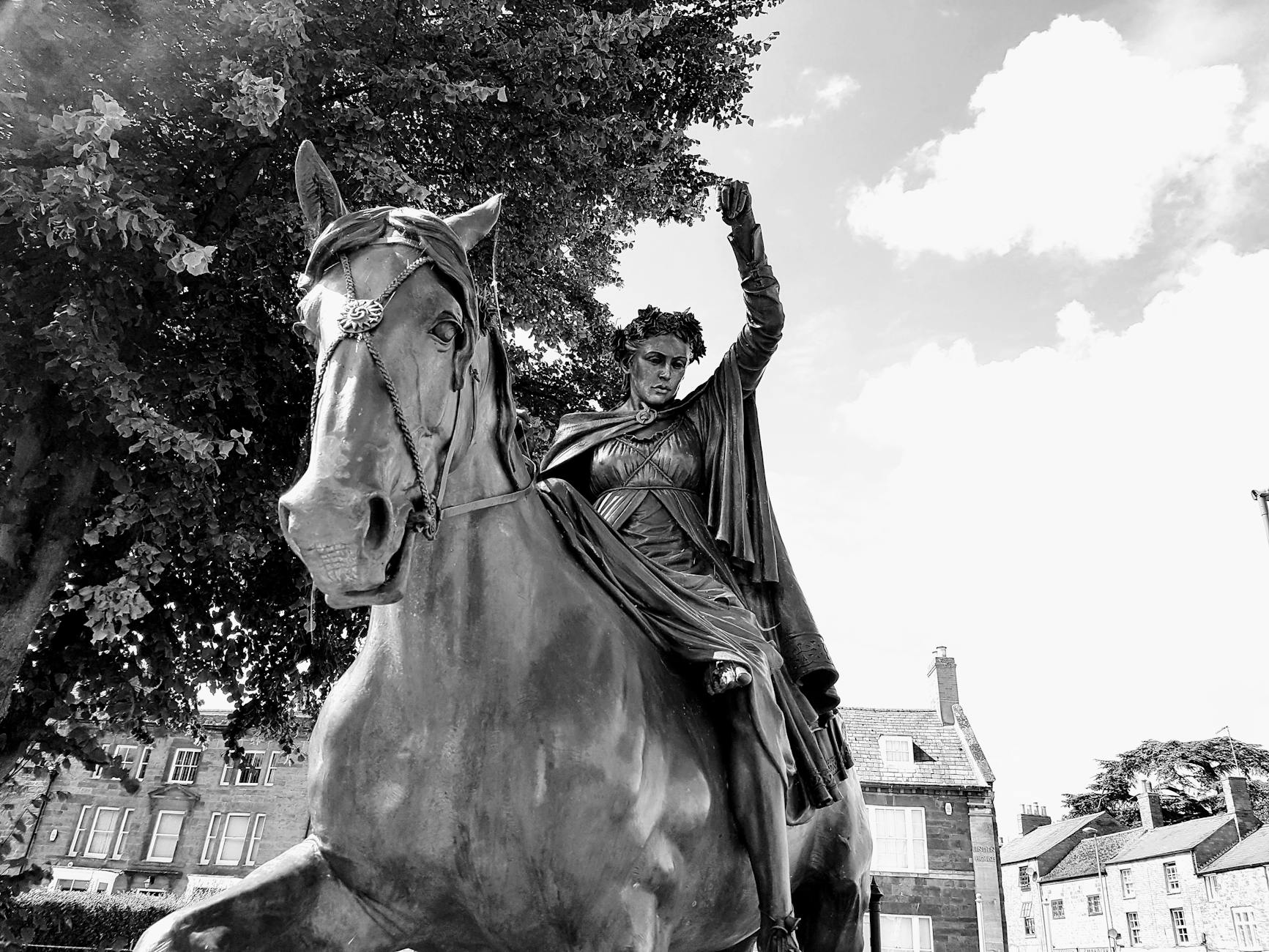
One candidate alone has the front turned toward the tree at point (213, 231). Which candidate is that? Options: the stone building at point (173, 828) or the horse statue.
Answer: the stone building

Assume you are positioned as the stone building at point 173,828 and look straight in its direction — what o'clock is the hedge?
The hedge is roughly at 12 o'clock from the stone building.

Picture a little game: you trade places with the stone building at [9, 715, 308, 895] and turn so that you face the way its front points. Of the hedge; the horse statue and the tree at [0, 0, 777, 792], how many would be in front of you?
3

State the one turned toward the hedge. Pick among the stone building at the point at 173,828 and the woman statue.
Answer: the stone building

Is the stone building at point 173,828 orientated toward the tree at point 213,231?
yes

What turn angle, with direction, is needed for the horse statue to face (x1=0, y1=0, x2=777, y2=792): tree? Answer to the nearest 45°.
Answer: approximately 90° to its right

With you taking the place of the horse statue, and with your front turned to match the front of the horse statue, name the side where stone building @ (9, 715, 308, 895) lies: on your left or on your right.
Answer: on your right

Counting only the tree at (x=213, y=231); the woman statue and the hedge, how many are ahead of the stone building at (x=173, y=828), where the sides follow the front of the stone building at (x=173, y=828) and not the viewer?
3

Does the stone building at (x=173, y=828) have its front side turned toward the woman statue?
yes

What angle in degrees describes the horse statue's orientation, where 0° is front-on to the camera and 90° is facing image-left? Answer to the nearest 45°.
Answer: approximately 45°

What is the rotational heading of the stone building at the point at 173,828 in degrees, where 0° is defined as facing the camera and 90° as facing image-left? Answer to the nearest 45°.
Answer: approximately 0°

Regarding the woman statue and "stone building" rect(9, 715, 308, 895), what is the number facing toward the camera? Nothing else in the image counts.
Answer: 2
